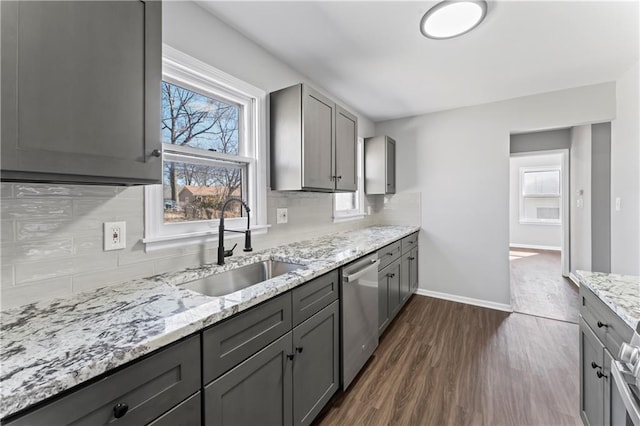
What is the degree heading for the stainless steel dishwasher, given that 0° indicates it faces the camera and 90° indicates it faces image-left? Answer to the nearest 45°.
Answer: approximately 315°

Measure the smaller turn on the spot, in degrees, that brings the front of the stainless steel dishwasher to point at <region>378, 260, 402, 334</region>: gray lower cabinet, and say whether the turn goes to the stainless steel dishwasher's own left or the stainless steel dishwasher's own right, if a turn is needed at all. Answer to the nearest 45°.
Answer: approximately 135° to the stainless steel dishwasher's own left

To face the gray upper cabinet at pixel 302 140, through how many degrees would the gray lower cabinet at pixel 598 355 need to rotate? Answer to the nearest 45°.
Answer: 0° — it already faces it

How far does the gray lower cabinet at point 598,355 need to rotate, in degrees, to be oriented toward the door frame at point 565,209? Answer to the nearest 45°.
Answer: approximately 90° to its right

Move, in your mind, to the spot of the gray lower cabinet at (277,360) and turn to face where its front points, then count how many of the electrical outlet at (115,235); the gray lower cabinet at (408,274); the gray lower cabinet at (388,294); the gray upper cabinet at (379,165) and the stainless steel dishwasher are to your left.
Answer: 4

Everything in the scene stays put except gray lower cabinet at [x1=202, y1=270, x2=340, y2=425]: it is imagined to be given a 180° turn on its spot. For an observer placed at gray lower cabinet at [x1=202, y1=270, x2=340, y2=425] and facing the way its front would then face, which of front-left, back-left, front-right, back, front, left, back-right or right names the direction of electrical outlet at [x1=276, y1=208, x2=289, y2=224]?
front-right

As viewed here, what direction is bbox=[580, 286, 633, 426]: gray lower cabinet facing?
to the viewer's left

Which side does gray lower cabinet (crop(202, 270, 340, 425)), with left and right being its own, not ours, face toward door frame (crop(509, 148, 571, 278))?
left

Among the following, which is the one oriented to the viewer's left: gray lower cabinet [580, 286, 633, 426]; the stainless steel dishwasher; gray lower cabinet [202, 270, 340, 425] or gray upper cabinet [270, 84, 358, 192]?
gray lower cabinet [580, 286, 633, 426]

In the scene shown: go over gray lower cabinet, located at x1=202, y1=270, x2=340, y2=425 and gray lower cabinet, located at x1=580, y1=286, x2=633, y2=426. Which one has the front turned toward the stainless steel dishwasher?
gray lower cabinet, located at x1=580, y1=286, x2=633, y2=426

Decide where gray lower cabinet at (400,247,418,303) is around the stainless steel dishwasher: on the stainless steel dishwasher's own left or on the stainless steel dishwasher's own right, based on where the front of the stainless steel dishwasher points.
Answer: on the stainless steel dishwasher's own left

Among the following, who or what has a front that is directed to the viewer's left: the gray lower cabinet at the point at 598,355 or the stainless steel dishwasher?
the gray lower cabinet
